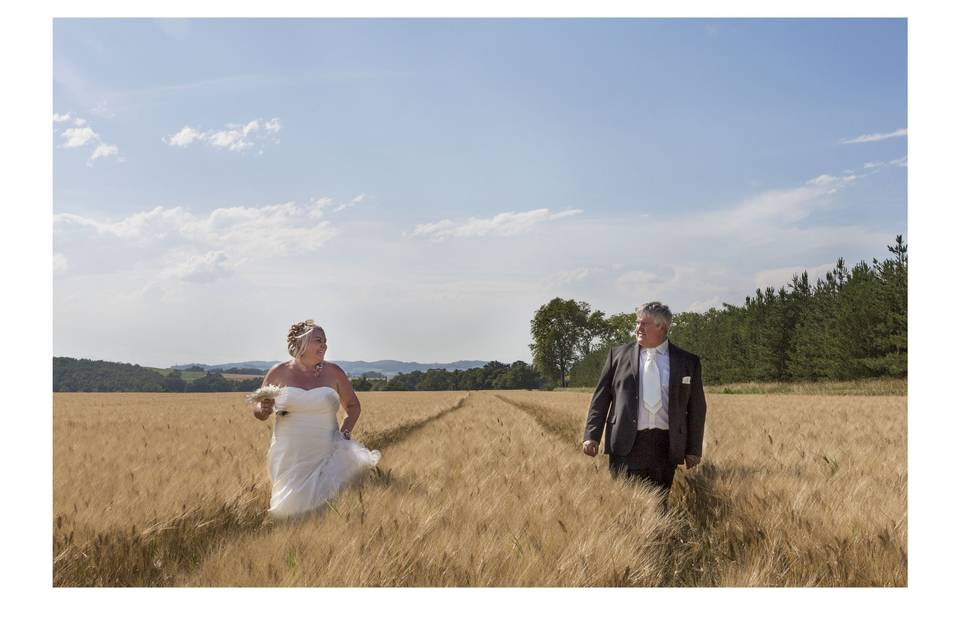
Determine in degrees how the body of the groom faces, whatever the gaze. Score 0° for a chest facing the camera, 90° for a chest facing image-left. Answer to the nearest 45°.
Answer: approximately 0°

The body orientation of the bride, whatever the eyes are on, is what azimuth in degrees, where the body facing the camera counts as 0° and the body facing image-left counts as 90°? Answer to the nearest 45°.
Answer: approximately 0°

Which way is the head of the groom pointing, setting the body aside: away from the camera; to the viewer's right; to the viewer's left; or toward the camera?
to the viewer's left
